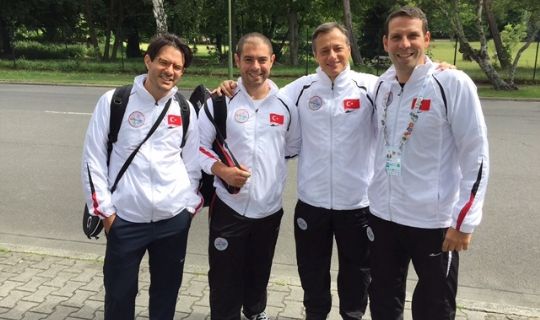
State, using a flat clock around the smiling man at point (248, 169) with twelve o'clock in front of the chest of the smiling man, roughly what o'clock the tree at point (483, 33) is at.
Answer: The tree is roughly at 7 o'clock from the smiling man.

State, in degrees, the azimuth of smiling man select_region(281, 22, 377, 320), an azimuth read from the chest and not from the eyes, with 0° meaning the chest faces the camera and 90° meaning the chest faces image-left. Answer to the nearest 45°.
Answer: approximately 0°

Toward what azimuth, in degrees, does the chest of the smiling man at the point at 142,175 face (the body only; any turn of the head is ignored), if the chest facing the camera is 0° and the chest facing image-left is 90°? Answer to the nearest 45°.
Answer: approximately 0°

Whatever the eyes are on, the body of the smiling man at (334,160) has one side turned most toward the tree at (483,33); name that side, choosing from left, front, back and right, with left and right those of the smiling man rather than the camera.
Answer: back

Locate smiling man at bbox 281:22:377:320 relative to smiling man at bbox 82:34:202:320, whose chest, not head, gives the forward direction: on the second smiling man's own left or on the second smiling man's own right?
on the second smiling man's own left
